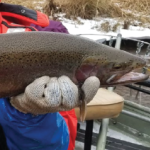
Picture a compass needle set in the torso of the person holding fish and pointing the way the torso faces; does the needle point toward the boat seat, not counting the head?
no

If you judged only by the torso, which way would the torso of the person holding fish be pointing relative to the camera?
toward the camera

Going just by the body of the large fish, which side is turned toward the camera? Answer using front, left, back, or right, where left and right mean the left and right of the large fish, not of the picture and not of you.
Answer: right

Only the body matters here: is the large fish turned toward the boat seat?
no
